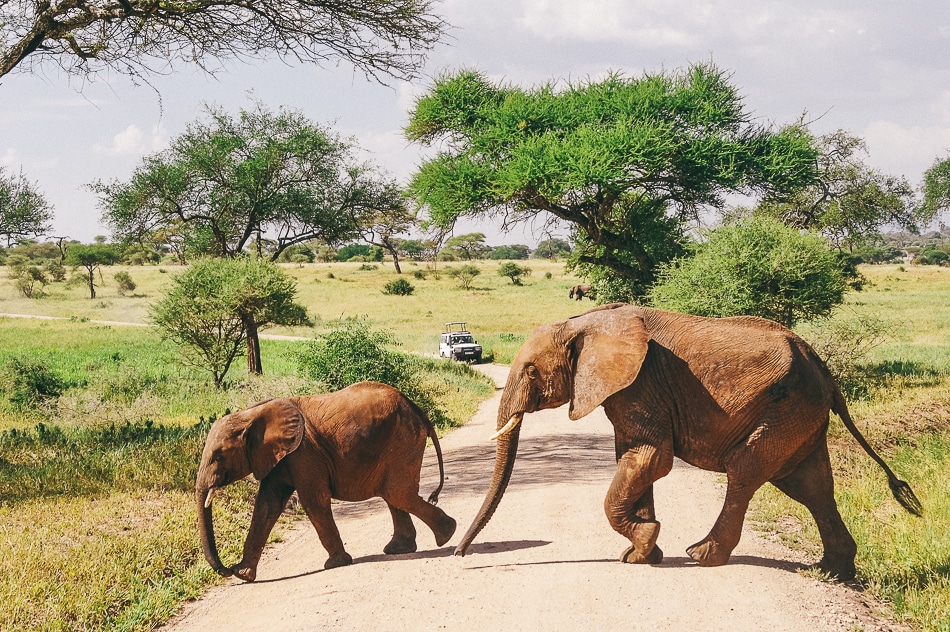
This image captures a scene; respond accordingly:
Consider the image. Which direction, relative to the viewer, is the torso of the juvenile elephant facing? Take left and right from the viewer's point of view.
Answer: facing to the left of the viewer

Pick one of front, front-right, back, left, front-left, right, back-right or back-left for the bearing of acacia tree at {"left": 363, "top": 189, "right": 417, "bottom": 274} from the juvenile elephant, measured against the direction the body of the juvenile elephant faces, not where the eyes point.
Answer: right

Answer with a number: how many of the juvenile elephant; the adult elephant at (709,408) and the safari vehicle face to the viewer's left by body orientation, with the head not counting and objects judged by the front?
2

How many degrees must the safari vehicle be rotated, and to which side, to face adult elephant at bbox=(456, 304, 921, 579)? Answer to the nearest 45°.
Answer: approximately 45° to its right

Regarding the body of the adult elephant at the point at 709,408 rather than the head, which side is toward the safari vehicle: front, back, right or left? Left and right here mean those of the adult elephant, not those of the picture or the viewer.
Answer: right

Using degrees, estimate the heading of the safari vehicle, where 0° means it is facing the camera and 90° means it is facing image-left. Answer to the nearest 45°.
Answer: approximately 315°

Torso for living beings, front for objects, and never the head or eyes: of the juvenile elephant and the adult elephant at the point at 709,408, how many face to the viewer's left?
2

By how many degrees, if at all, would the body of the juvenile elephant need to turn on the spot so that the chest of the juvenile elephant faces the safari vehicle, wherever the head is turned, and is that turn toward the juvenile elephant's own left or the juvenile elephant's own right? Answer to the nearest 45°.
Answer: approximately 90° to the juvenile elephant's own right

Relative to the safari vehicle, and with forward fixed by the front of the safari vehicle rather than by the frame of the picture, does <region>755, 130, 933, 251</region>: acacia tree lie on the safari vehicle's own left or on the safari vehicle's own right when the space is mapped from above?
on the safari vehicle's own left

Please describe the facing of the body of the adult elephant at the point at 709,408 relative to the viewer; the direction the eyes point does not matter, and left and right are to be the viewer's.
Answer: facing to the left of the viewer

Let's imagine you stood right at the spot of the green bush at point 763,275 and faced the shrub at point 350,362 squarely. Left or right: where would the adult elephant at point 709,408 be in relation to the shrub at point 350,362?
left

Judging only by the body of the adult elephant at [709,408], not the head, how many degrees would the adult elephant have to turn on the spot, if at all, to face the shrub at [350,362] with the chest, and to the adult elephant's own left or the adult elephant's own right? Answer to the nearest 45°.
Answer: approximately 45° to the adult elephant's own right

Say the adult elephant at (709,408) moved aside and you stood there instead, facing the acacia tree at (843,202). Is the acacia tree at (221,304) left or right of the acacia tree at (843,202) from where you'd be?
left
